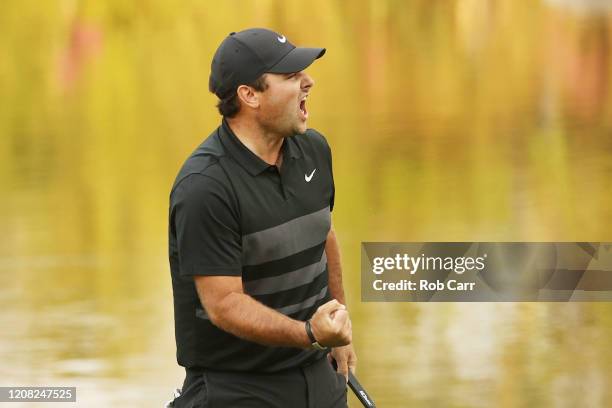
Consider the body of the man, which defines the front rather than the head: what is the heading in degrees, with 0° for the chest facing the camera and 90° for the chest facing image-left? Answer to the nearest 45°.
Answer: approximately 315°

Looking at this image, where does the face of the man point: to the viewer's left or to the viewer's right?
to the viewer's right
